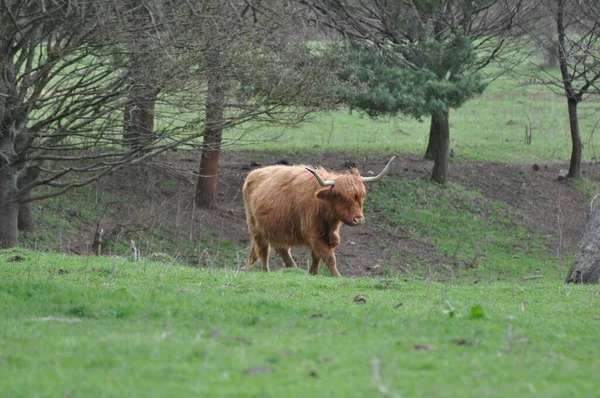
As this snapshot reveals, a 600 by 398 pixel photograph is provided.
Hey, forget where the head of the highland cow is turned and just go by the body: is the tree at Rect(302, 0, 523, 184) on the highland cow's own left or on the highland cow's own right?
on the highland cow's own left

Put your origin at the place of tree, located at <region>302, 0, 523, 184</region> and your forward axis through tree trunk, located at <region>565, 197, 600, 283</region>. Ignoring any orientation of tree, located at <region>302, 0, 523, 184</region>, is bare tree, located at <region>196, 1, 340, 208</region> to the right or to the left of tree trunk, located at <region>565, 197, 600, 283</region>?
right

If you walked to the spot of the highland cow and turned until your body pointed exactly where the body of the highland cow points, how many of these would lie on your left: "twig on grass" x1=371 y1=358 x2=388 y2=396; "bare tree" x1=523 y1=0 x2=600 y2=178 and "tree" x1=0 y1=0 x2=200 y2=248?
1

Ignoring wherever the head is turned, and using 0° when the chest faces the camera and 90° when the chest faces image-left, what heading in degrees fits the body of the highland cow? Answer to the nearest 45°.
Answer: approximately 315°

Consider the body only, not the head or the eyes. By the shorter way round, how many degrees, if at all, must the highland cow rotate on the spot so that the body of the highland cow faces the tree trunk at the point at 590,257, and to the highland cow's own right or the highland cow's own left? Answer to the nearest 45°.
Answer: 0° — it already faces it

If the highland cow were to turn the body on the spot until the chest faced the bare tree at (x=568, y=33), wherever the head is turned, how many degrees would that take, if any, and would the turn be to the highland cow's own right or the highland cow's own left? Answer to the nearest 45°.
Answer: approximately 90° to the highland cow's own left

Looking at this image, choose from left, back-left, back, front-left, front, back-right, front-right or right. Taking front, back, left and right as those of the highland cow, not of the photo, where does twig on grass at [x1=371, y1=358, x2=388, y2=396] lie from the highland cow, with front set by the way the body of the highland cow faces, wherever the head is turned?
front-right
